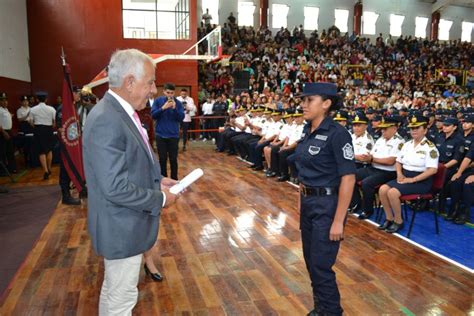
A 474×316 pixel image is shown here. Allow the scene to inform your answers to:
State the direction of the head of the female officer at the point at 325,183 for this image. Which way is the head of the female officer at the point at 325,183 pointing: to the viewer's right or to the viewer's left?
to the viewer's left

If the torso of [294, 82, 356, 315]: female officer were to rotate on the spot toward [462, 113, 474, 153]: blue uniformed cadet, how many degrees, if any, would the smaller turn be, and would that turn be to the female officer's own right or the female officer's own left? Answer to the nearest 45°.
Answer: approximately 180°

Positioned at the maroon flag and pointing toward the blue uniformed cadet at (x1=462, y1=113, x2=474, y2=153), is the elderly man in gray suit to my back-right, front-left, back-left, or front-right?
front-right

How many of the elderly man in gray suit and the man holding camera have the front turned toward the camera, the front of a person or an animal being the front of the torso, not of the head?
1

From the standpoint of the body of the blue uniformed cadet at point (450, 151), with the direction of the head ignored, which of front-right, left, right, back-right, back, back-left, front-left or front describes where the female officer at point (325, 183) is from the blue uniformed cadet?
front-left

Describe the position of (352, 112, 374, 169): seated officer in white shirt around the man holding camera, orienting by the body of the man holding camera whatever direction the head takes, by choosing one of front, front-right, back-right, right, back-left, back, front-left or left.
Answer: left

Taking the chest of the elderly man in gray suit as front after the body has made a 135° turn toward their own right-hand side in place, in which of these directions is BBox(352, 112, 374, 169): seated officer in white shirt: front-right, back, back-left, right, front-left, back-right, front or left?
back

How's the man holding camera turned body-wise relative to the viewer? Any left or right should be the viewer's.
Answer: facing the viewer

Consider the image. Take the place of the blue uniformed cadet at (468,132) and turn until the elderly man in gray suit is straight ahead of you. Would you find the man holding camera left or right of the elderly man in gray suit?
right

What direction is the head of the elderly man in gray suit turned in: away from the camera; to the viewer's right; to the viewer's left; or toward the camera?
to the viewer's right

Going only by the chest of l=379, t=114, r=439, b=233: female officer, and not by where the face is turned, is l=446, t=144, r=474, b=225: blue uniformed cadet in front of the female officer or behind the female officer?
behind

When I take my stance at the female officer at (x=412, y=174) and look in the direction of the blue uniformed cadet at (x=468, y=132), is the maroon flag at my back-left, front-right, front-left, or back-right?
back-left

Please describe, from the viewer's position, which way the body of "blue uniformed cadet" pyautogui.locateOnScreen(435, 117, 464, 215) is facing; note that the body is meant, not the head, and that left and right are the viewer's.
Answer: facing the viewer and to the left of the viewer

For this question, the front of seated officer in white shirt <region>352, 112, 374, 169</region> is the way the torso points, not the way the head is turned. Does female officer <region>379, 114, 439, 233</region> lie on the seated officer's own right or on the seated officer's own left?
on the seated officer's own left
